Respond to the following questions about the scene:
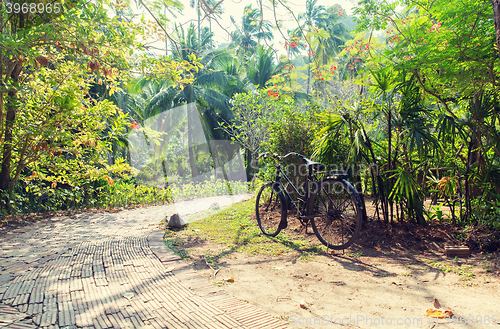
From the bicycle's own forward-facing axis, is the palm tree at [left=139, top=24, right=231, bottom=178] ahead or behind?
ahead

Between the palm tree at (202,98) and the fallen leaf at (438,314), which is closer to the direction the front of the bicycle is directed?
the palm tree

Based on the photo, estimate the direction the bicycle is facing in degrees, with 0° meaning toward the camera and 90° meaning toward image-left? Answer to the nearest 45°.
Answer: approximately 135°

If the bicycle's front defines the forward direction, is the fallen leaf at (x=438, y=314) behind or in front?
behind
